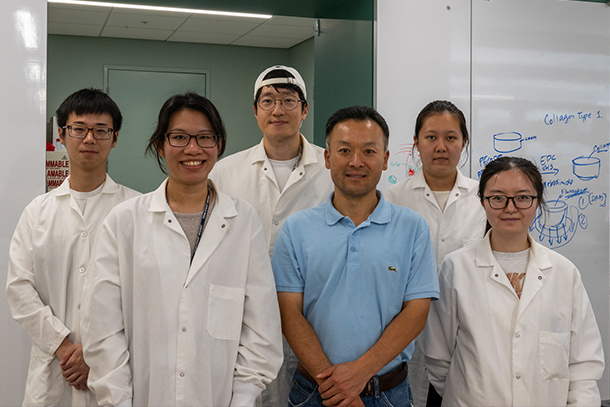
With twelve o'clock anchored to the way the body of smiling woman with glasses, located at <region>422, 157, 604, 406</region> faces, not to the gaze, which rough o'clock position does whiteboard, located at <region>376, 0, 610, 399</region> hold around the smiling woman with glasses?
The whiteboard is roughly at 6 o'clock from the smiling woman with glasses.

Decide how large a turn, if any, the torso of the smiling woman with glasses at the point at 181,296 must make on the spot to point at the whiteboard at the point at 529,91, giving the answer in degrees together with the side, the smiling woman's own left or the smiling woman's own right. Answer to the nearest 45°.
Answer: approximately 135° to the smiling woman's own left

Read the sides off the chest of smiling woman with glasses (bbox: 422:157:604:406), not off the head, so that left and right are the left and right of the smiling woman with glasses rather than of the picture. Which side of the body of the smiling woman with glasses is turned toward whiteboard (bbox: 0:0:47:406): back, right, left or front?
right
